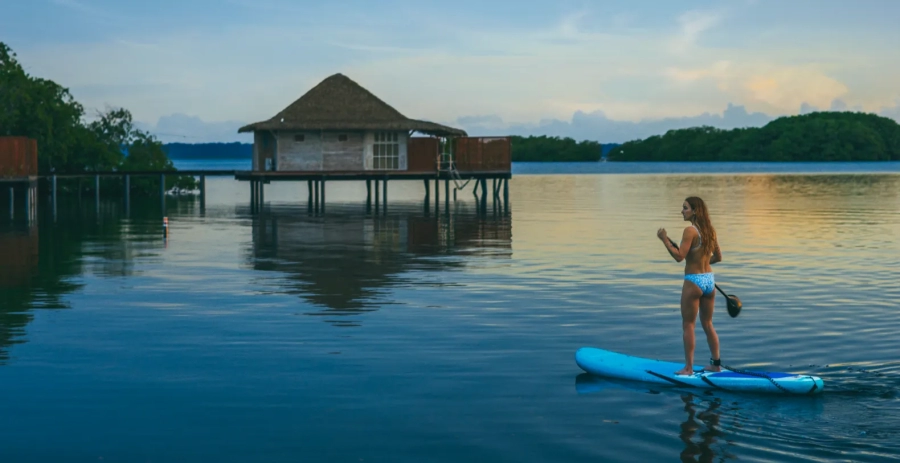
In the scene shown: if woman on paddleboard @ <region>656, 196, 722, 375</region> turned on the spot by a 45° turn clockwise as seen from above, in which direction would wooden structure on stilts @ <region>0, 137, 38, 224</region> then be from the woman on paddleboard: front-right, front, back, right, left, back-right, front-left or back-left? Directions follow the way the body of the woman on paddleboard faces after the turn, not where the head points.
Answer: front-left

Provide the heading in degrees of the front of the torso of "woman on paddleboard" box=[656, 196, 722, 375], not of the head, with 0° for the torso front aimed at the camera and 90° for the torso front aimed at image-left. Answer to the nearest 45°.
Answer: approximately 135°

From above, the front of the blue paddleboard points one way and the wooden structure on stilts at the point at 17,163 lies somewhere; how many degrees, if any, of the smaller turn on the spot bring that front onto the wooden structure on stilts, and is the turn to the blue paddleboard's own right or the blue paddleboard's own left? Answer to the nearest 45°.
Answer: approximately 45° to the blue paddleboard's own right

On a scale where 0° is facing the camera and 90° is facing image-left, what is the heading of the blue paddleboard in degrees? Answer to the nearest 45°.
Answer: approximately 90°
